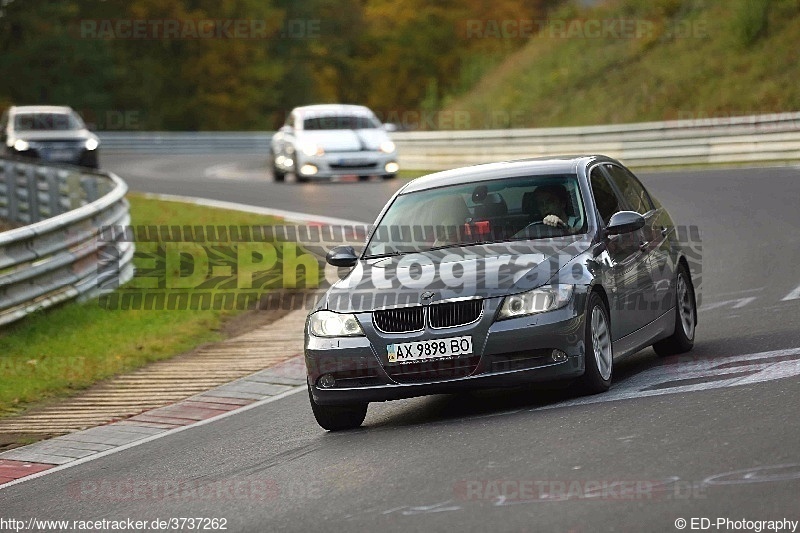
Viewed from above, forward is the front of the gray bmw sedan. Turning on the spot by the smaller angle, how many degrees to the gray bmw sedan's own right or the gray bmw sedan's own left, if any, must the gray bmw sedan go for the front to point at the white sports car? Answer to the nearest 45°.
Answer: approximately 135° to the gray bmw sedan's own right

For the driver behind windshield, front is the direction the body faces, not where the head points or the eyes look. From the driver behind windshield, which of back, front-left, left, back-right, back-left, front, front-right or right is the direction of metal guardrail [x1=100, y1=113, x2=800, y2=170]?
back-right

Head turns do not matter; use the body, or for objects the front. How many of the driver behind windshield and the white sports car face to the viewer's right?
0

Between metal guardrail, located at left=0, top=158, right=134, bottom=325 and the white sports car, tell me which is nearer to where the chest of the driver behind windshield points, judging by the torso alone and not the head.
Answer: the metal guardrail

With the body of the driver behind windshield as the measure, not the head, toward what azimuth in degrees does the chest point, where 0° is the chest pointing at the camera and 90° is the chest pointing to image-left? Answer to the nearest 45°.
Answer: approximately 45°

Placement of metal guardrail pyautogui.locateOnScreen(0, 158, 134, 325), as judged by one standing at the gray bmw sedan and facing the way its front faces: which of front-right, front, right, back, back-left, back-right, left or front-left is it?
right

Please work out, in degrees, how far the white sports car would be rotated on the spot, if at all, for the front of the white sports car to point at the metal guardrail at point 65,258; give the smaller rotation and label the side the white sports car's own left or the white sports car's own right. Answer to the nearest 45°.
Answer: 0° — it already faces it

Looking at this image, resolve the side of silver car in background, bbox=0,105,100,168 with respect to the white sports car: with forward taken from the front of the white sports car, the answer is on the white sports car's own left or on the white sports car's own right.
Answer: on the white sports car's own right

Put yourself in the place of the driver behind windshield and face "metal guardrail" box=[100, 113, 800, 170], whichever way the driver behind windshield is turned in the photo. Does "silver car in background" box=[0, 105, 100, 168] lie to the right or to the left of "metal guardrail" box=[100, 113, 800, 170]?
left

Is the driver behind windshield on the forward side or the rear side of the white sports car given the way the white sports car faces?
on the forward side

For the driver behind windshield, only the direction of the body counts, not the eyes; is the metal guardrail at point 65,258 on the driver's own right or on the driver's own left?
on the driver's own right

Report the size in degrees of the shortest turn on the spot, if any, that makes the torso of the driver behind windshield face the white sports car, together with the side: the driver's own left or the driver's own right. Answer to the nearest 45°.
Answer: approximately 135° to the driver's own right

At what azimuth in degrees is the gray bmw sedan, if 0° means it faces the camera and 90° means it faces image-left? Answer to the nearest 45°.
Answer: approximately 45°
